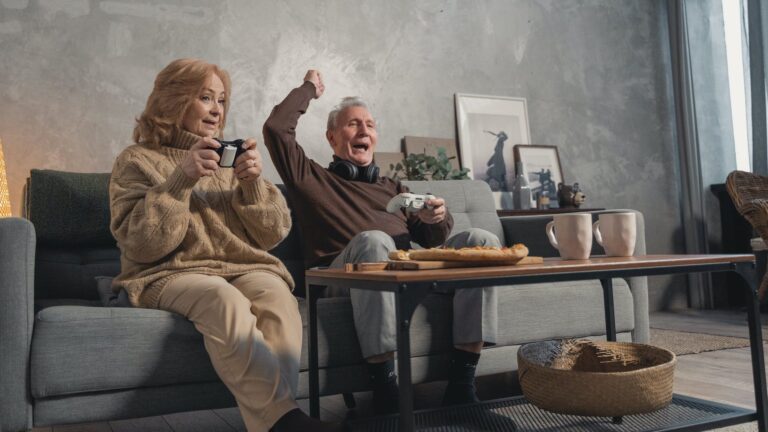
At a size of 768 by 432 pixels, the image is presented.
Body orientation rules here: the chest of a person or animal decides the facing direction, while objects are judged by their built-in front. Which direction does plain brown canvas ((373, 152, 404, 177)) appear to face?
toward the camera

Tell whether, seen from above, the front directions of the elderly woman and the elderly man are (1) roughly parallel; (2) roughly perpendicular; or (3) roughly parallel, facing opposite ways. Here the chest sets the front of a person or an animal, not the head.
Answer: roughly parallel

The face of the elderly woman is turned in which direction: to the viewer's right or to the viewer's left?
to the viewer's right

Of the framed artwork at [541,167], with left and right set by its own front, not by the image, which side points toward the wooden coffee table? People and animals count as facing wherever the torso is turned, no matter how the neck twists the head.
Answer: front

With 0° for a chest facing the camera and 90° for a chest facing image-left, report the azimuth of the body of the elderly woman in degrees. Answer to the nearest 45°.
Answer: approximately 315°

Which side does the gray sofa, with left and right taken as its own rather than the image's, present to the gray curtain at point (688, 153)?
left

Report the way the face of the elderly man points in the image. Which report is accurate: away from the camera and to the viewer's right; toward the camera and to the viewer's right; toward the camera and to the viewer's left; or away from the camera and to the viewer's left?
toward the camera and to the viewer's right

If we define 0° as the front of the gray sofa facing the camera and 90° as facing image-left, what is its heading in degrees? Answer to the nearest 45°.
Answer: approximately 315°

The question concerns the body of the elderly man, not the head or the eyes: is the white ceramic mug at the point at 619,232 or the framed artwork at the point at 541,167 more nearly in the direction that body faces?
the white ceramic mug

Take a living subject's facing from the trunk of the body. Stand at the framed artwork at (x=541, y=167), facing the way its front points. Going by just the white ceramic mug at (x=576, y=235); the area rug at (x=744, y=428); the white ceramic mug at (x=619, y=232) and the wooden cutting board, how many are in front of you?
4

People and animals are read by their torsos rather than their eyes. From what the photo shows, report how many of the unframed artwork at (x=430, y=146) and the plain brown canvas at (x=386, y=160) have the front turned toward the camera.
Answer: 2

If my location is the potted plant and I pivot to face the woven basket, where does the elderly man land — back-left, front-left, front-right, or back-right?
front-right

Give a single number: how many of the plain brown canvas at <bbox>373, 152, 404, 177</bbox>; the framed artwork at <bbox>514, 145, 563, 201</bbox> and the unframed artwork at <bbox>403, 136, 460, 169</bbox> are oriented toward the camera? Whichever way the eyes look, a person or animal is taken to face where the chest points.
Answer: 3

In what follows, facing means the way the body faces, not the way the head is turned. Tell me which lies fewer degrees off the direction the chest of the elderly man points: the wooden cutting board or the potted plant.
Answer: the wooden cutting board

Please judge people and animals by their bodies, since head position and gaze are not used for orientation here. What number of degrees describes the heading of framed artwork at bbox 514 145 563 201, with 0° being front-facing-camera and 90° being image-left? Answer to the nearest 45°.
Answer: approximately 0°

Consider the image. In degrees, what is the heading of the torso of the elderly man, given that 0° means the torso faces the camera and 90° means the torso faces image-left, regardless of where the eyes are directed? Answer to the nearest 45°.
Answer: approximately 315°

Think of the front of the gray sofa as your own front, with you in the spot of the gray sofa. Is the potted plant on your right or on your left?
on your left
